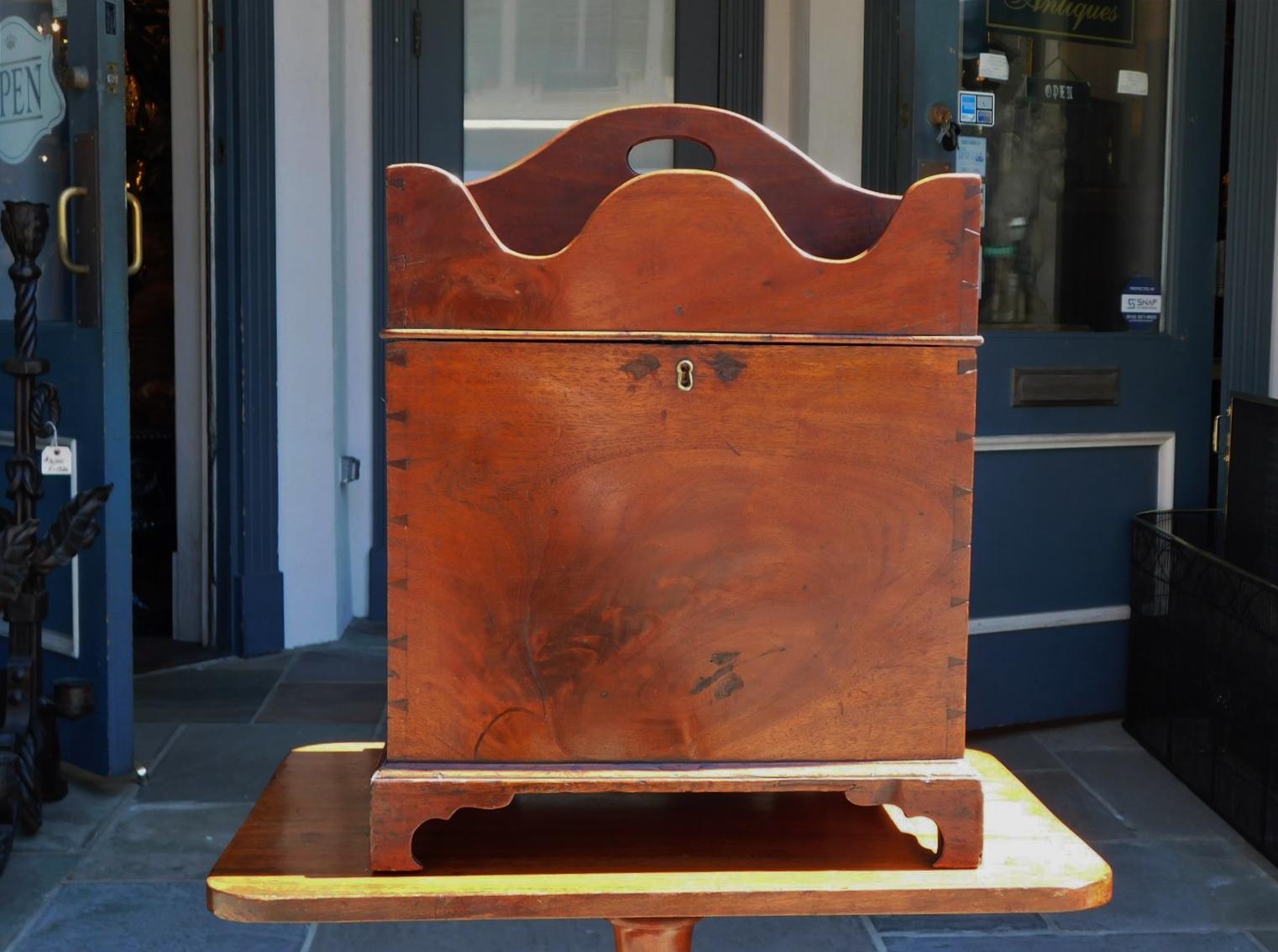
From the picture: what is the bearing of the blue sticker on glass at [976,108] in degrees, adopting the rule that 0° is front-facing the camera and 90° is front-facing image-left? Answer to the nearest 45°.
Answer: approximately 0°

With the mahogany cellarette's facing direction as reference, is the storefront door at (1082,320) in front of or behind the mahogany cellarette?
behind

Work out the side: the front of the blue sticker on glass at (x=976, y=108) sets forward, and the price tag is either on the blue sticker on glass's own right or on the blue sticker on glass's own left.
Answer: on the blue sticker on glass's own right

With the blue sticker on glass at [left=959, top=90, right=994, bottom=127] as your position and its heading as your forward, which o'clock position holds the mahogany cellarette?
The mahogany cellarette is roughly at 12 o'clock from the blue sticker on glass.

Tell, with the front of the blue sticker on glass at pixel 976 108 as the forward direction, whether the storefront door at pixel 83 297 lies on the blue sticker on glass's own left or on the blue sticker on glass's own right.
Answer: on the blue sticker on glass's own right

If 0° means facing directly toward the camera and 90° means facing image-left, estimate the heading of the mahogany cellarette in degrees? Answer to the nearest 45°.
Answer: approximately 0°

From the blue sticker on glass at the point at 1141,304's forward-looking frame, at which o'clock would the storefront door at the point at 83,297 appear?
The storefront door is roughly at 2 o'clock from the blue sticker on glass.
